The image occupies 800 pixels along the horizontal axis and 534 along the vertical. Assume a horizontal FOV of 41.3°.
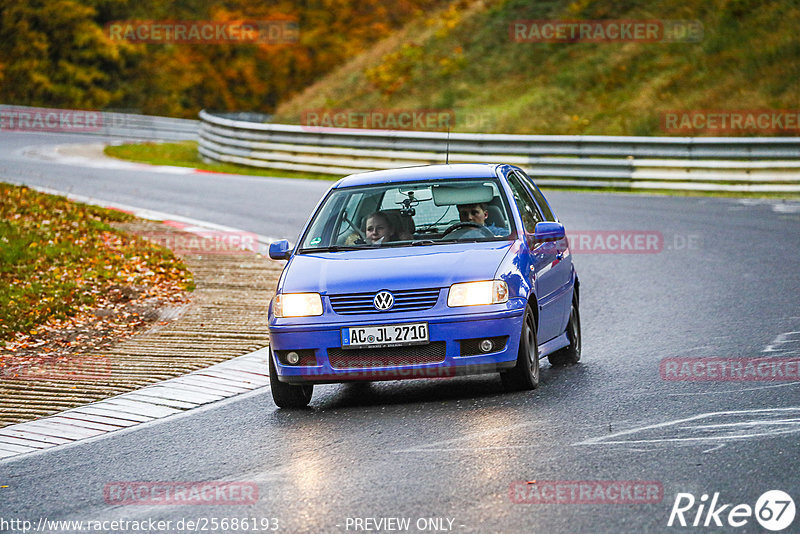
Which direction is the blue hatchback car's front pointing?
toward the camera

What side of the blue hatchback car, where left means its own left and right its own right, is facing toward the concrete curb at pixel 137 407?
right

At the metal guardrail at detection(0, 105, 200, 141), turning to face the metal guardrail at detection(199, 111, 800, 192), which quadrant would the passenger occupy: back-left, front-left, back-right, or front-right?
front-right

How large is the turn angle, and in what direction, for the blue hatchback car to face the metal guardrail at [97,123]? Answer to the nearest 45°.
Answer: approximately 180°

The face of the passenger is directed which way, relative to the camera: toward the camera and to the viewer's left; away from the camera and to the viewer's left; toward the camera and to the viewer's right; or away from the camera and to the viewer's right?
toward the camera and to the viewer's left

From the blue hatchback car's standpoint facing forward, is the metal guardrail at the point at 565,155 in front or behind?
behind

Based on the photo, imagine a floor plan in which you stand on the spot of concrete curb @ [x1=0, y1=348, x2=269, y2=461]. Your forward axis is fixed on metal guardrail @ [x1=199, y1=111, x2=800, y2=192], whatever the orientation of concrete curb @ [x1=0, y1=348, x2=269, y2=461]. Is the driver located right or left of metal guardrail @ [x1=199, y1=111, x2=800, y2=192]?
right
